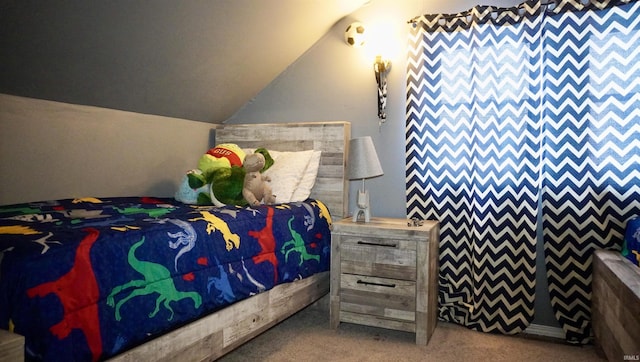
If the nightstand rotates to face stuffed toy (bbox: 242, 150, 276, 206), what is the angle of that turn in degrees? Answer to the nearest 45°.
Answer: approximately 45° to its right

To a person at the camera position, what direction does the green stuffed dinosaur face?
facing the viewer and to the left of the viewer

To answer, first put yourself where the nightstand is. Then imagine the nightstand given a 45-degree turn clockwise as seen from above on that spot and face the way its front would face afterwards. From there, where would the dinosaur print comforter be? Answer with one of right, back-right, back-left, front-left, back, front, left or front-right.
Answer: front-left

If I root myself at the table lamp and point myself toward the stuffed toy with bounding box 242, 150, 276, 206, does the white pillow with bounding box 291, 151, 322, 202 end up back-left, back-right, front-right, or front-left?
front-right

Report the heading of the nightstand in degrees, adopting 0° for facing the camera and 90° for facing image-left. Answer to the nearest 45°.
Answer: approximately 45°

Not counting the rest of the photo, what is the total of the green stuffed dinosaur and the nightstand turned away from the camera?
0
